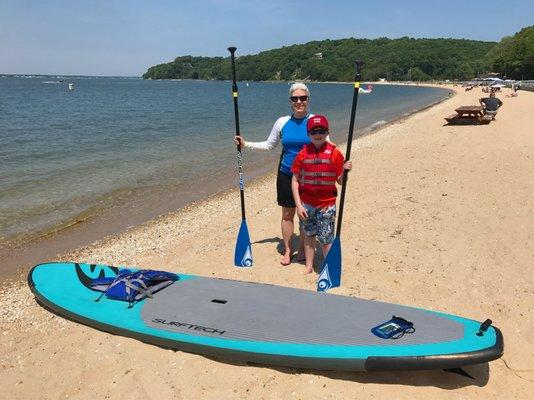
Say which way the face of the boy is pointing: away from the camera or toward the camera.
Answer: toward the camera

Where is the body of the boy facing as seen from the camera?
toward the camera

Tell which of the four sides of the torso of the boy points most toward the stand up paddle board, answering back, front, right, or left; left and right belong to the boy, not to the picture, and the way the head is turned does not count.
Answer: front

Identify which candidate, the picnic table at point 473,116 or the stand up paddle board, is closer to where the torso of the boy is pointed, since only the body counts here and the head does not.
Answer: the stand up paddle board

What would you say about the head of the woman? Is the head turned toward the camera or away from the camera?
toward the camera
